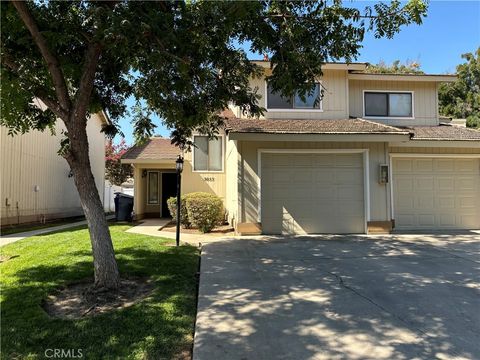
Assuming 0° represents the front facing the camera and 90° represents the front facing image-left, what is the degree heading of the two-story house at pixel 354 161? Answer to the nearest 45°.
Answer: approximately 0°

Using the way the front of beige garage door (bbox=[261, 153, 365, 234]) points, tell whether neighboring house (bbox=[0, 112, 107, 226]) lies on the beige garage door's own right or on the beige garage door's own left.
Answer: on the beige garage door's own right

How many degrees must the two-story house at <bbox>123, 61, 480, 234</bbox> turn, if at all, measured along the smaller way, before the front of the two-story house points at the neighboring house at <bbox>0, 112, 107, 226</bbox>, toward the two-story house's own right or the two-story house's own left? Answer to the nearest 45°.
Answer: approximately 90° to the two-story house's own right

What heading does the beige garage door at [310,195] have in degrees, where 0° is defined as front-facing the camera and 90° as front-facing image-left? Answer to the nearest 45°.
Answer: approximately 0°

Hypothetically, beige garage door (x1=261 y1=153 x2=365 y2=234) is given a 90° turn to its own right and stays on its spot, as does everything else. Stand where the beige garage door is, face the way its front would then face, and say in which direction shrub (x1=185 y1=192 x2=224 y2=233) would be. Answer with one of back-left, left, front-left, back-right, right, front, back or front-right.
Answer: front

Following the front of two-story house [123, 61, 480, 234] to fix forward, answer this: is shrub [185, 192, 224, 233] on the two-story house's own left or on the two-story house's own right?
on the two-story house's own right
